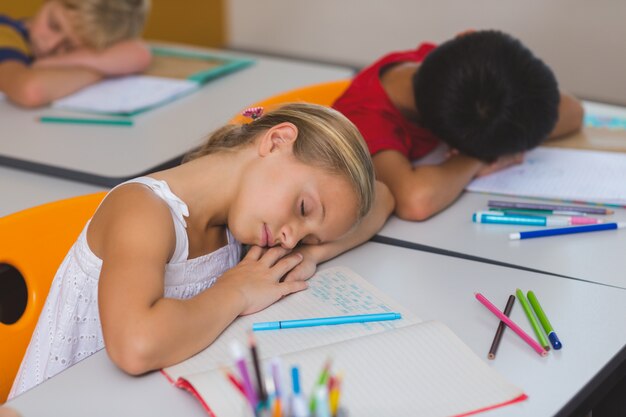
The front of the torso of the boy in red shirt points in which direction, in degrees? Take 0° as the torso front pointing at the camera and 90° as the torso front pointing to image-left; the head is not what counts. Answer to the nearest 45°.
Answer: approximately 315°

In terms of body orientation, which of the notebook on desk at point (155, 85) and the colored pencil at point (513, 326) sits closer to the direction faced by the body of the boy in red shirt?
the colored pencil

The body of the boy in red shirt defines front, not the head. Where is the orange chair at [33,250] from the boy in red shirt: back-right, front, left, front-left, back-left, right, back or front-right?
right

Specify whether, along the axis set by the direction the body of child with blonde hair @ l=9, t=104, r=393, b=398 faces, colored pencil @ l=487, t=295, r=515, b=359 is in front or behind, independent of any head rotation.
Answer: in front

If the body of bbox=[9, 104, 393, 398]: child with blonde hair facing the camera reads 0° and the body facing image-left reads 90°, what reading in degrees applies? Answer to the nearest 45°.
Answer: approximately 315°

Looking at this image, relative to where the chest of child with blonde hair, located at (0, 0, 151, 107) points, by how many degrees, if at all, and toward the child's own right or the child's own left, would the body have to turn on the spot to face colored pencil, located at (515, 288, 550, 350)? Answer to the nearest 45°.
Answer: approximately 45° to the child's own right

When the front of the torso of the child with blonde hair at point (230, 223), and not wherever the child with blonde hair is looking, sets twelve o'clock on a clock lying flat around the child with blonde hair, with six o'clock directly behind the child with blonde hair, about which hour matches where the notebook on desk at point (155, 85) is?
The notebook on desk is roughly at 7 o'clock from the child with blonde hair.

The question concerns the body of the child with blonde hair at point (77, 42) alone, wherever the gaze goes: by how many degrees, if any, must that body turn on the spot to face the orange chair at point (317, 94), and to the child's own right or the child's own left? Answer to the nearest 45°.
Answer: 0° — they already face it

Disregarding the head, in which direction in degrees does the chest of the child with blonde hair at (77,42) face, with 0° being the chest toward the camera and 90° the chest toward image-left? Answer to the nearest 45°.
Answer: approximately 315°
